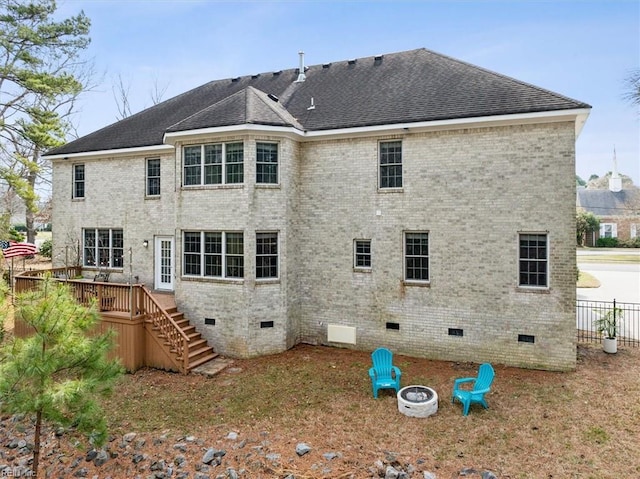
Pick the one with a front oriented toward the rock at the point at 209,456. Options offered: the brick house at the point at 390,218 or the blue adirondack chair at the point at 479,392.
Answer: the blue adirondack chair

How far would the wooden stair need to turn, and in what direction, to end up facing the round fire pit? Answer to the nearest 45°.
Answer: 0° — it already faces it

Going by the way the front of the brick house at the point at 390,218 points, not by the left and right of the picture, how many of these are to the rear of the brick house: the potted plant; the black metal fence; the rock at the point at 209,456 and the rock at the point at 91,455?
2

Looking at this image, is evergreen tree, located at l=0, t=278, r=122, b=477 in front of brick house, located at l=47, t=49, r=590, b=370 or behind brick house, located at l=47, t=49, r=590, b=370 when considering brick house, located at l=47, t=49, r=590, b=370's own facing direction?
behind

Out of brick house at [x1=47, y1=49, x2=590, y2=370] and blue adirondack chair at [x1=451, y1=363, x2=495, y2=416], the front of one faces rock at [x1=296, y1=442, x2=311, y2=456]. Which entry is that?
the blue adirondack chair

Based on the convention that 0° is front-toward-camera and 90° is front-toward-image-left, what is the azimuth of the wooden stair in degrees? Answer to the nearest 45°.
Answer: approximately 315°

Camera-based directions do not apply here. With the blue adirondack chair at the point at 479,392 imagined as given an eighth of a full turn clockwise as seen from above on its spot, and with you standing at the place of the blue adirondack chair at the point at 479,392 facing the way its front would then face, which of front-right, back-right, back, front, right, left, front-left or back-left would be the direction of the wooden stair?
front

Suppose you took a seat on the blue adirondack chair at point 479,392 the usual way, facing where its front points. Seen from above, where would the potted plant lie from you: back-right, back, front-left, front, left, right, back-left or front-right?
back

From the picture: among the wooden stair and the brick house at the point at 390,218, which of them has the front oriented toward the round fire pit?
the wooden stair

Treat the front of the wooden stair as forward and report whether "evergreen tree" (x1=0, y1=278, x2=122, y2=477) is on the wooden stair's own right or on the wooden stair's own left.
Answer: on the wooden stair's own right

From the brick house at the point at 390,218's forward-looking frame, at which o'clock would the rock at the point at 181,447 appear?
The rock is roughly at 6 o'clock from the brick house.

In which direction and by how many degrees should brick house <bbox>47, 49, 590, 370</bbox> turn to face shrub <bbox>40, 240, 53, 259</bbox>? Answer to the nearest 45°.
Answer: approximately 90° to its left

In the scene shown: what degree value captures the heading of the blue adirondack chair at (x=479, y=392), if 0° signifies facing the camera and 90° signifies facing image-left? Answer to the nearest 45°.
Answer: approximately 45°

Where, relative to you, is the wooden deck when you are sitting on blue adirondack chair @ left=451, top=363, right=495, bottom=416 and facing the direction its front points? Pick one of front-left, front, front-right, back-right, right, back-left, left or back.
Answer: front-right

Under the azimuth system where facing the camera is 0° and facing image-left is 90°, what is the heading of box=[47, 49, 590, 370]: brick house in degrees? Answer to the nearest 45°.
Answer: approximately 225°

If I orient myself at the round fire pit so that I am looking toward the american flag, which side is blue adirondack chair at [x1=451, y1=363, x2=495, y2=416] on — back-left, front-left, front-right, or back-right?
back-right
